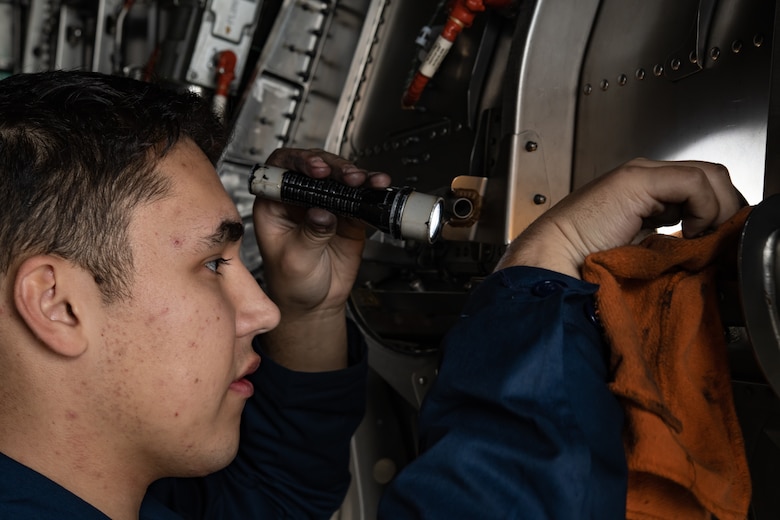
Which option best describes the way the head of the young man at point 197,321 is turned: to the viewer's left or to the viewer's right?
to the viewer's right

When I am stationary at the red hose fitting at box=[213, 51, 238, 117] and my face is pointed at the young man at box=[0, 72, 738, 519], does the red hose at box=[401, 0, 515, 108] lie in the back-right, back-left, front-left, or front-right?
front-left

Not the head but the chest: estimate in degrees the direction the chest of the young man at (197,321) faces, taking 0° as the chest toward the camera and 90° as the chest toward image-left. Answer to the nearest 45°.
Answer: approximately 270°

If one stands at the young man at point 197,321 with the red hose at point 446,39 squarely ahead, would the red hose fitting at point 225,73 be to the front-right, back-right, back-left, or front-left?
front-left
